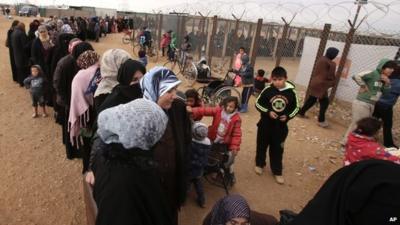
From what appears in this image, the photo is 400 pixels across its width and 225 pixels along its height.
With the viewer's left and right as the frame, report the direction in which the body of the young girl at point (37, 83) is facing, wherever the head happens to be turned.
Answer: facing the viewer

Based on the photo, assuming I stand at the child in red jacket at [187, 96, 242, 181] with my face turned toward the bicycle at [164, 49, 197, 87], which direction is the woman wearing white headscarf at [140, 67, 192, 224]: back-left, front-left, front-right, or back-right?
back-left

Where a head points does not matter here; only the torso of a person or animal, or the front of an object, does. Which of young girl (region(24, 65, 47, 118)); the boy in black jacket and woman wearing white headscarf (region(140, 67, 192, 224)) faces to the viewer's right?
the woman wearing white headscarf

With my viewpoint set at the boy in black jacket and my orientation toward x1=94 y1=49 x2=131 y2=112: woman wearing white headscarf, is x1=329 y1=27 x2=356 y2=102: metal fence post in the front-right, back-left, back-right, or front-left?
back-right

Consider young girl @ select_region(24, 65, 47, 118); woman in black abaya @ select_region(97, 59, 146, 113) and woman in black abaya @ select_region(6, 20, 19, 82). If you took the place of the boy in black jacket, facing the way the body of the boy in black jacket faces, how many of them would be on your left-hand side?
0

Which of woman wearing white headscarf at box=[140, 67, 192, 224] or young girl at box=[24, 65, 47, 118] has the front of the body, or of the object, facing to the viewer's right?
the woman wearing white headscarf

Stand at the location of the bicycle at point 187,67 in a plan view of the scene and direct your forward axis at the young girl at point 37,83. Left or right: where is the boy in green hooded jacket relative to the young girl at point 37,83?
left

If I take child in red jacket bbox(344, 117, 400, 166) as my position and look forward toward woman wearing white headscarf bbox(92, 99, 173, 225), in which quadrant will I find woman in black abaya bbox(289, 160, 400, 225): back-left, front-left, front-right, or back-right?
front-left

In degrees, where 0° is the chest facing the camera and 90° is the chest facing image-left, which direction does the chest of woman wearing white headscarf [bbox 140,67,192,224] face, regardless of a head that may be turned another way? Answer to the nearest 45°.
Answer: approximately 270°

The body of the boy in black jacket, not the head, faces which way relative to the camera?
toward the camera

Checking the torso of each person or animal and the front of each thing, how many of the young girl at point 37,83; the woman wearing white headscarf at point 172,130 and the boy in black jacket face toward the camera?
2

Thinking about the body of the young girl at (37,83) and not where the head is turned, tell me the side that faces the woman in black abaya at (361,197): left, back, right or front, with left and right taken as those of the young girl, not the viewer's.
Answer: front

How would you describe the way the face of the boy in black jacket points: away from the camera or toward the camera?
toward the camera

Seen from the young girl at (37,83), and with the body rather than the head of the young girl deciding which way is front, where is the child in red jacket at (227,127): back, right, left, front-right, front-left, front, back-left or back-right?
front-left
